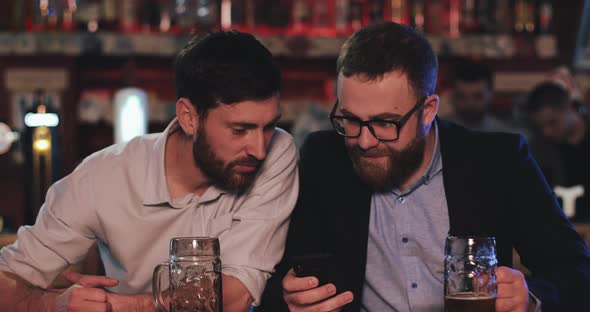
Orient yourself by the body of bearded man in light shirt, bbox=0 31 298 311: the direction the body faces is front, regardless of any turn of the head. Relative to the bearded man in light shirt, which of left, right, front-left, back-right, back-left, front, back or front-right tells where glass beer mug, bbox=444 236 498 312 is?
front

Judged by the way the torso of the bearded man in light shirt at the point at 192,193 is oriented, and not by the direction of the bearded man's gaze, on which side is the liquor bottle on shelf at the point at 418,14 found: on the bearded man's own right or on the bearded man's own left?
on the bearded man's own left

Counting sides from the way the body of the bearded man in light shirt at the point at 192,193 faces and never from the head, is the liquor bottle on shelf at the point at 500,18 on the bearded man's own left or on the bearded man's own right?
on the bearded man's own left

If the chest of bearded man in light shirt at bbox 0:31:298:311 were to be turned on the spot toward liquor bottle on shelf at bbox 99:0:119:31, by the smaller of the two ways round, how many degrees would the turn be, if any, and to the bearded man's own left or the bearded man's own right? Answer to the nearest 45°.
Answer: approximately 135° to the bearded man's own left

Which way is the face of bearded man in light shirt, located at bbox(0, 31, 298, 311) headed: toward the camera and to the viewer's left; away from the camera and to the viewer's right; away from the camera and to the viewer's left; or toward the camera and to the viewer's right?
toward the camera and to the viewer's right

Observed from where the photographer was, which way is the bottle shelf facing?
facing the viewer

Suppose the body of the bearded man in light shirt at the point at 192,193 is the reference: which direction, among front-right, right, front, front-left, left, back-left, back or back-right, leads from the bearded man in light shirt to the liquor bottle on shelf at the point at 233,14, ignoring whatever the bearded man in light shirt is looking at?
back-left

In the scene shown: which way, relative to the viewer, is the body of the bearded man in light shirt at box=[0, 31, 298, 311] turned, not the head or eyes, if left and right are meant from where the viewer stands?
facing the viewer and to the right of the viewer

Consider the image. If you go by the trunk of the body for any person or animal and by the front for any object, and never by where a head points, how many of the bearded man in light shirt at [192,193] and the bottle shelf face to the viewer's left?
0

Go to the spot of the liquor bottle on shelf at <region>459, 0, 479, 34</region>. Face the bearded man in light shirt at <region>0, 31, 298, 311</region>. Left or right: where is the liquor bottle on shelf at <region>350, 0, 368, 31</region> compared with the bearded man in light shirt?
right
